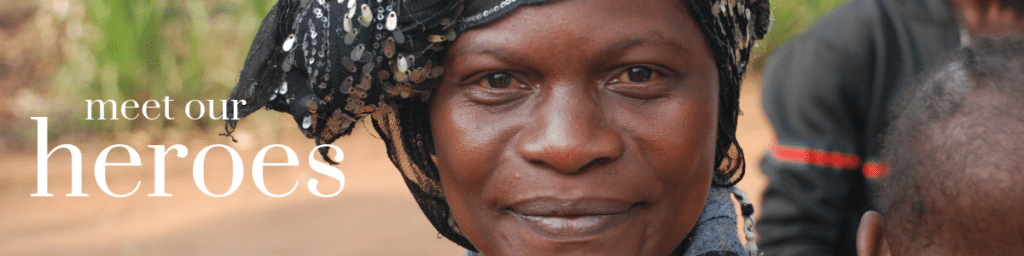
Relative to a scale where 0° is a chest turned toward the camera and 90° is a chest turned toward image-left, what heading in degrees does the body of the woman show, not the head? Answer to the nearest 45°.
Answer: approximately 0°

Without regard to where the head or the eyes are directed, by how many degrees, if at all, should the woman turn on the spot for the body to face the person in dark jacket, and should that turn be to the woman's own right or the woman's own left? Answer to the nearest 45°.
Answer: approximately 135° to the woman's own left
